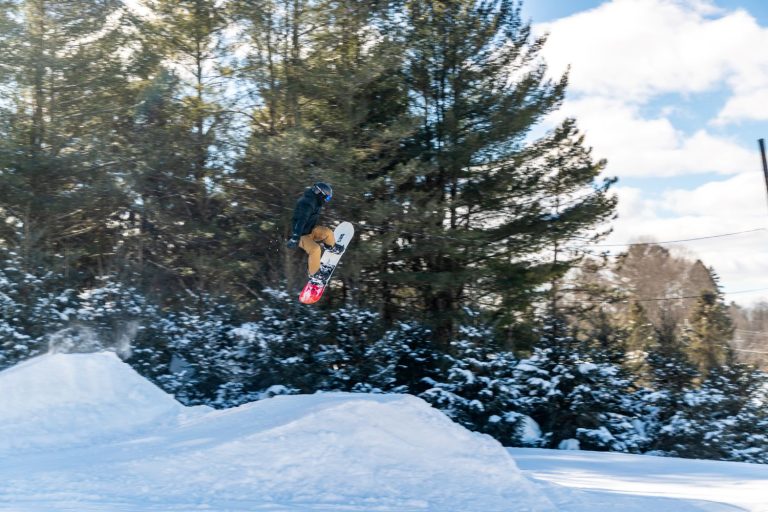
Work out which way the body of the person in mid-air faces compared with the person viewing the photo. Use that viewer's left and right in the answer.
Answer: facing to the right of the viewer

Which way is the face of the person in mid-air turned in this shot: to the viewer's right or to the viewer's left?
to the viewer's right
